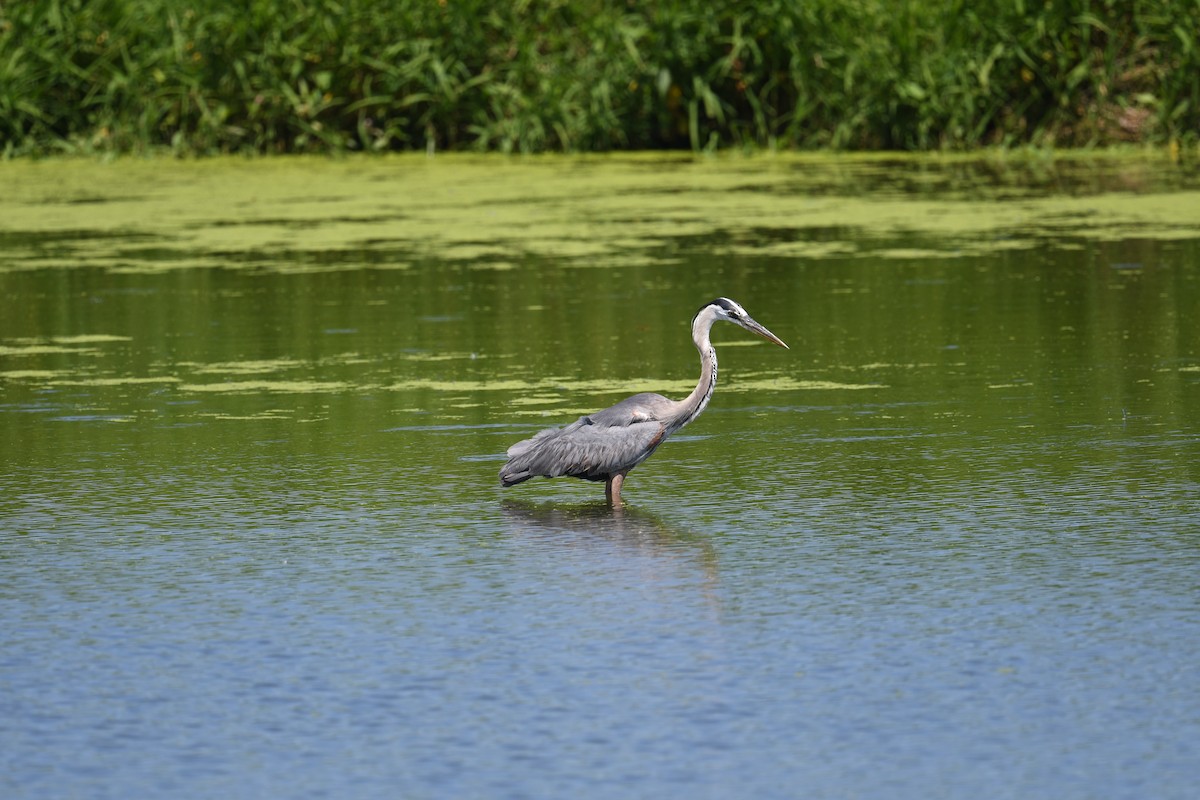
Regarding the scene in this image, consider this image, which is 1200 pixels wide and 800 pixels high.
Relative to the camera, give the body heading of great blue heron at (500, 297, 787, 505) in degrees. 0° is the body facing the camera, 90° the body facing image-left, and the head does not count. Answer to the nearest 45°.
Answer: approximately 270°
